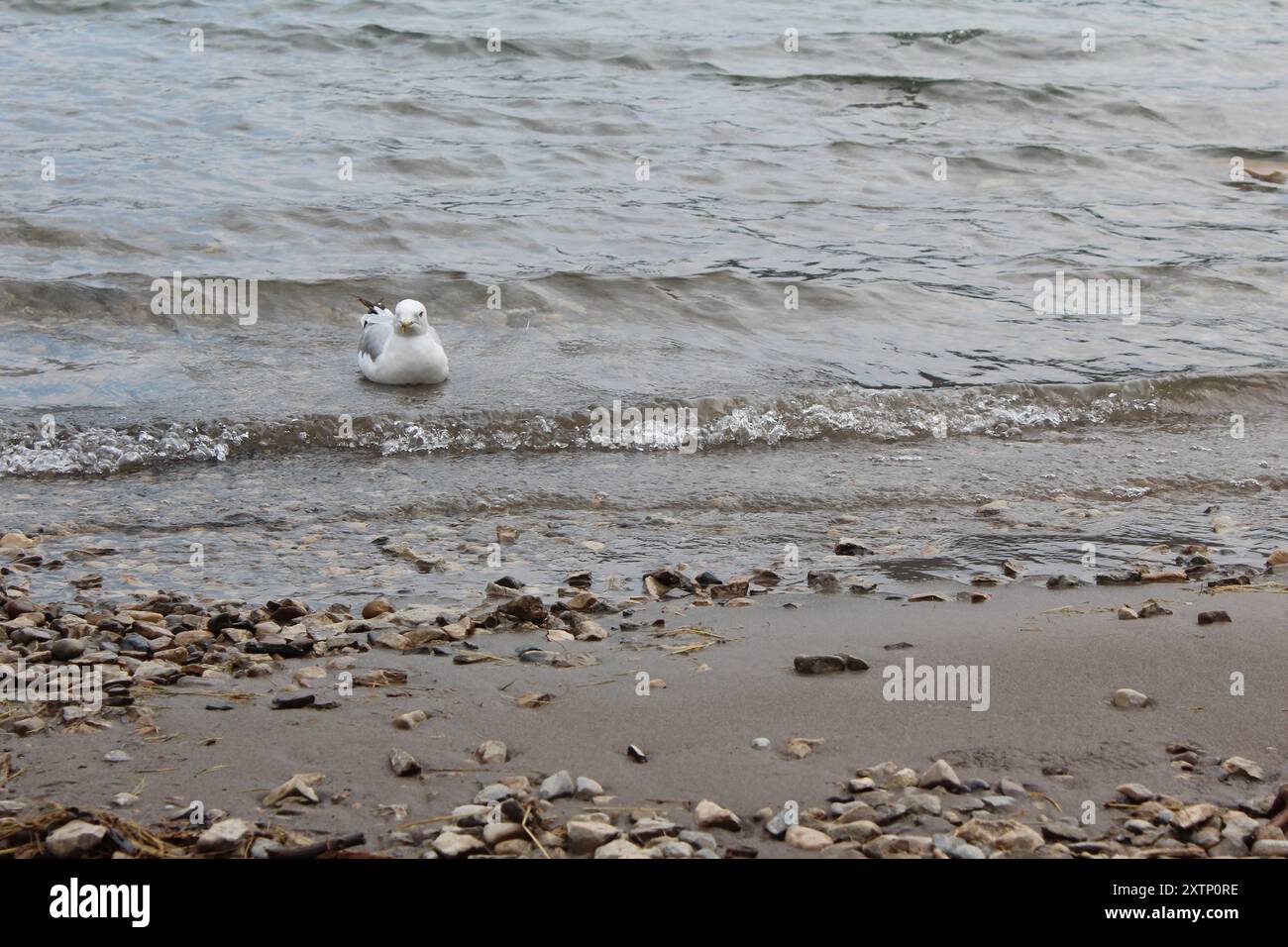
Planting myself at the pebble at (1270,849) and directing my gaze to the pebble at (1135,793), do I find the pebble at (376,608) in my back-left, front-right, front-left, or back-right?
front-left

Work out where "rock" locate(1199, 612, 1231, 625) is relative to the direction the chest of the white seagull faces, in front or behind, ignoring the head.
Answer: in front

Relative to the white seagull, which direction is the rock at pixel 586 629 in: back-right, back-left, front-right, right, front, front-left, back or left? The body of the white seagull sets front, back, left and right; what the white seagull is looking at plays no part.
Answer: front-right

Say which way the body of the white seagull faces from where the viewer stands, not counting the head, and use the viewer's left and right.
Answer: facing the viewer and to the right of the viewer

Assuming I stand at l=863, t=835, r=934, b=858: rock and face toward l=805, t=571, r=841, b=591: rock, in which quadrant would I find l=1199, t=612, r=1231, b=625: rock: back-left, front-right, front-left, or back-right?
front-right

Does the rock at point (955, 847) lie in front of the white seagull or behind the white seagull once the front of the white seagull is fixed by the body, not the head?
in front

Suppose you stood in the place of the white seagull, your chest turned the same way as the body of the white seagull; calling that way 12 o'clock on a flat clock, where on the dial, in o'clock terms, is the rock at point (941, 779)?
The rock is roughly at 1 o'clock from the white seagull.

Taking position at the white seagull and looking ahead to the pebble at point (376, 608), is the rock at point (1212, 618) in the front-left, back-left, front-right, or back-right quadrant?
front-left

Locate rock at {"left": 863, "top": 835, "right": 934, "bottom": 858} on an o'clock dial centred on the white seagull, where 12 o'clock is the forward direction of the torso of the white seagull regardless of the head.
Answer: The rock is roughly at 1 o'clock from the white seagull.
